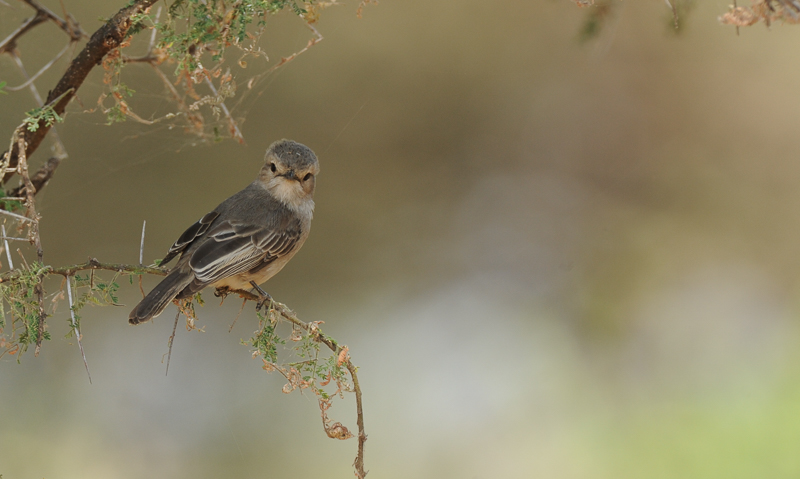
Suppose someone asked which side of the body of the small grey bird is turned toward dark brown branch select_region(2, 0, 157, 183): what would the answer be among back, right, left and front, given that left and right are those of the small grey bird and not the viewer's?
back

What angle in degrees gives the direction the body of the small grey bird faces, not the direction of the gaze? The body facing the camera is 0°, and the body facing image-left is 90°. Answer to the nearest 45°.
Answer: approximately 225°

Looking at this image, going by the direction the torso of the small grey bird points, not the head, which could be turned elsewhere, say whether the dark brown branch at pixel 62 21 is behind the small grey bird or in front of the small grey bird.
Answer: behind
